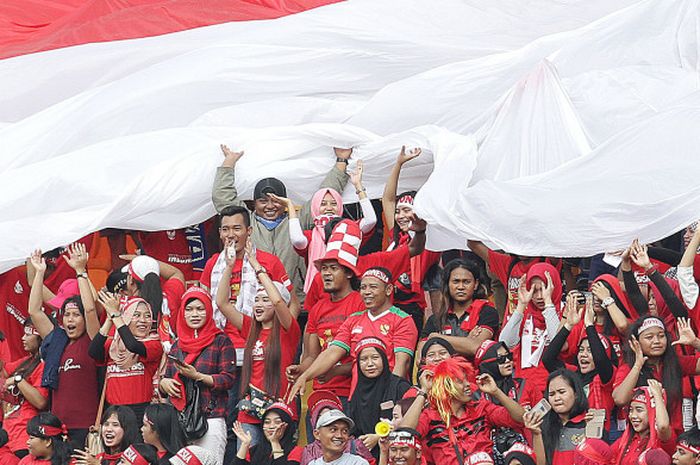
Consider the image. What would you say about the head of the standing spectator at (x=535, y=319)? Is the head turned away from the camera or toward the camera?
toward the camera

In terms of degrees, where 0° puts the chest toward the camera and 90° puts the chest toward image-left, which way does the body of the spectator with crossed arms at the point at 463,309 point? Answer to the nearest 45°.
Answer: approximately 0°

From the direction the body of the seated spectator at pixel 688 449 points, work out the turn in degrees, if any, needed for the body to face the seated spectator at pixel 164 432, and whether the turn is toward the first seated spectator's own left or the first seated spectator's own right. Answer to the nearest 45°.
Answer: approximately 45° to the first seated spectator's own right

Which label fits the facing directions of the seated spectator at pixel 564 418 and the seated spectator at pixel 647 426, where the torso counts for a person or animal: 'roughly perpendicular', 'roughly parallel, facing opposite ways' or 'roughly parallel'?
roughly parallel

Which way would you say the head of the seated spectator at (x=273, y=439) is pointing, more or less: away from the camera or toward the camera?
toward the camera

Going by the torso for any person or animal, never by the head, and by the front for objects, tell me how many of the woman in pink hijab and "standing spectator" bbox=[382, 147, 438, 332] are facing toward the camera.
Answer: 2

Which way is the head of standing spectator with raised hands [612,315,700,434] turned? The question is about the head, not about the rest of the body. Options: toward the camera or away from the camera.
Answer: toward the camera

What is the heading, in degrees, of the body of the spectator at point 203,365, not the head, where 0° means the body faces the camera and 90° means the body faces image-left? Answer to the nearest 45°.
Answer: approximately 45°

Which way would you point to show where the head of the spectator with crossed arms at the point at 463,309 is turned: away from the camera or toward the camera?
toward the camera

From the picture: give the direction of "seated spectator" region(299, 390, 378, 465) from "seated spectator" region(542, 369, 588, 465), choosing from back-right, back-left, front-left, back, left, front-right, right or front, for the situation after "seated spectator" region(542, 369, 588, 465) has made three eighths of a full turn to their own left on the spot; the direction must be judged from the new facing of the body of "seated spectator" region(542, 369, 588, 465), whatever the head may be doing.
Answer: back

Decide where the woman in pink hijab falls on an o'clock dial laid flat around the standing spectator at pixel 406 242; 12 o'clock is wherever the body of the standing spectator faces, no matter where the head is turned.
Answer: The woman in pink hijab is roughly at 3 o'clock from the standing spectator.

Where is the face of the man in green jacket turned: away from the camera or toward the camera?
toward the camera

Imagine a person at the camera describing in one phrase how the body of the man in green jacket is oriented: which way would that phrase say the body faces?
toward the camera
